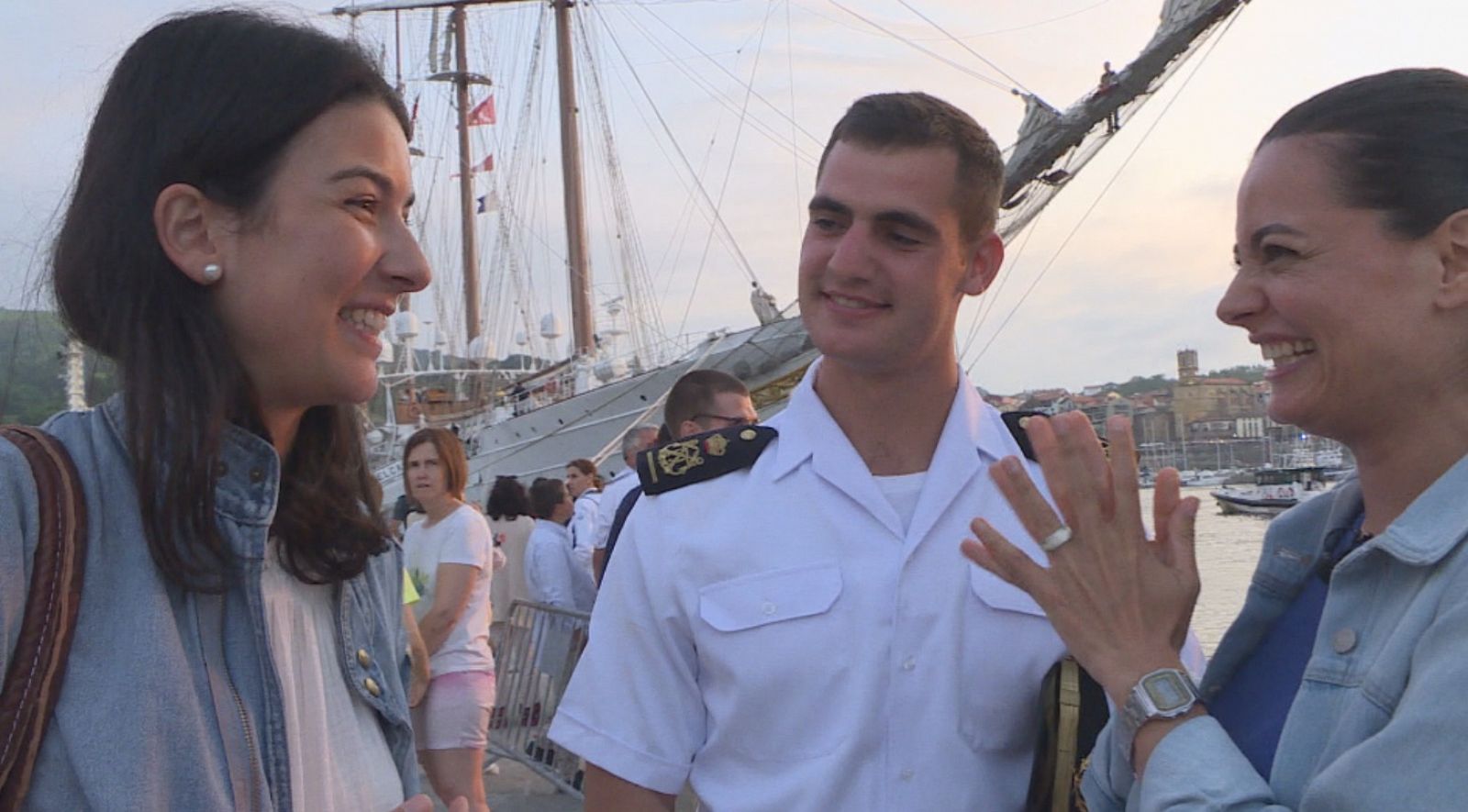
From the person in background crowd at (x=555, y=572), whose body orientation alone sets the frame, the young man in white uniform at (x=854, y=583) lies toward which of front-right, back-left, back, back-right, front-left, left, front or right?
back-right

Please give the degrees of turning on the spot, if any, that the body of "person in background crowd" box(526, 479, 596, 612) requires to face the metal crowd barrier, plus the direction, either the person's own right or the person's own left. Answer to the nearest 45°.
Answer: approximately 135° to the person's own right

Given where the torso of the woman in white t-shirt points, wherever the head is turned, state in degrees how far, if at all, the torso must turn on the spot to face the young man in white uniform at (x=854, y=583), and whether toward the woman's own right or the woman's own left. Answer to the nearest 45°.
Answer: approximately 45° to the woman's own left

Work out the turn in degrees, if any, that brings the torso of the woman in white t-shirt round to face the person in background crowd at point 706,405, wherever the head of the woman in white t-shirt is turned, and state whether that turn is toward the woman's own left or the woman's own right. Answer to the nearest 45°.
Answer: approximately 135° to the woman's own left

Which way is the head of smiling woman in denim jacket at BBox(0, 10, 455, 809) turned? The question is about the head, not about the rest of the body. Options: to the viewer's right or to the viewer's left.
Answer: to the viewer's right

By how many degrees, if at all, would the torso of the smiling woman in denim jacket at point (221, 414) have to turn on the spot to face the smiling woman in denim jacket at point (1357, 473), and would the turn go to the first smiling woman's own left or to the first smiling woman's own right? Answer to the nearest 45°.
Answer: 0° — they already face them

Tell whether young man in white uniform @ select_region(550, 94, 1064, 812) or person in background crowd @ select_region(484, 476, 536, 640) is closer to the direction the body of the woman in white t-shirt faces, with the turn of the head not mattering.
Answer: the young man in white uniform

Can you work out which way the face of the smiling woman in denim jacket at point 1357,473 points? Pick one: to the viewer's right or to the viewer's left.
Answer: to the viewer's left
